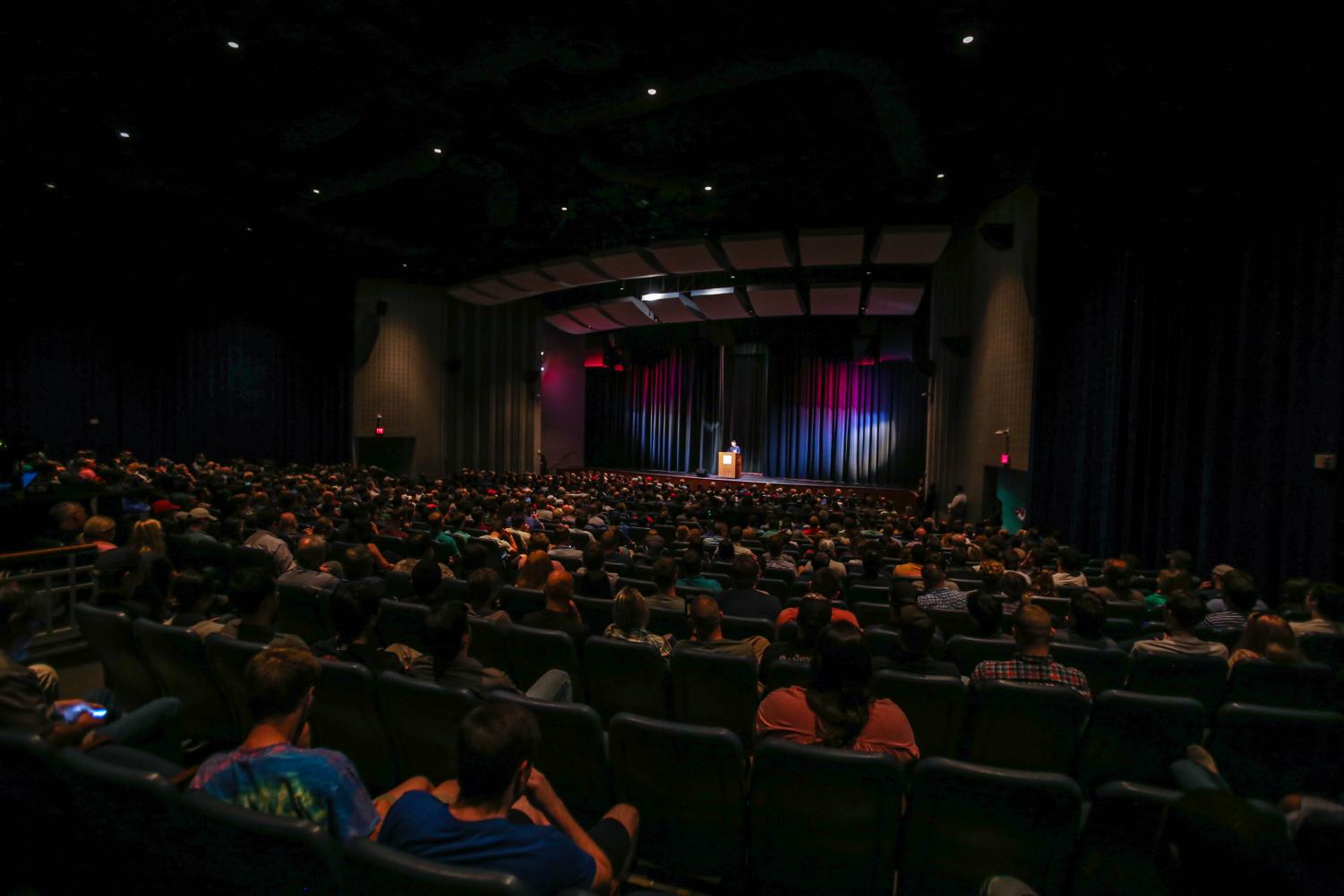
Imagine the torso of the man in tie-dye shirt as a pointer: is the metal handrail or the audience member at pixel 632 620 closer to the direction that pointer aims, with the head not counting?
the audience member

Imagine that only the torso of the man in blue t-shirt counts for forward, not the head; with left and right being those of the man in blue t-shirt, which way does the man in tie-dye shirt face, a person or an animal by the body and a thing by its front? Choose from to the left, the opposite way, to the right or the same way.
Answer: the same way

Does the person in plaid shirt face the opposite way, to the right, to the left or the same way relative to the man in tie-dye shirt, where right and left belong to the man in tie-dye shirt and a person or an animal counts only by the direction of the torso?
the same way

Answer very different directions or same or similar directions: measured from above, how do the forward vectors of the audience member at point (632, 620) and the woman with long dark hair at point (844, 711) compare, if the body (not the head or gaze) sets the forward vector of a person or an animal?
same or similar directions

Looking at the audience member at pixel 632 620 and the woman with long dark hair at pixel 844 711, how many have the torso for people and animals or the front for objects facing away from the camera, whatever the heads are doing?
2

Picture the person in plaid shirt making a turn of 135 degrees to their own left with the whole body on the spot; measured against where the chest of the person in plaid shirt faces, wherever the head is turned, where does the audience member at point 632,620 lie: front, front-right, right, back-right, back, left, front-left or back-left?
front-right

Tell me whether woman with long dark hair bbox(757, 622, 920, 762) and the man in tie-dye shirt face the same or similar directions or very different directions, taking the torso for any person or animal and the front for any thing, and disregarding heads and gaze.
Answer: same or similar directions

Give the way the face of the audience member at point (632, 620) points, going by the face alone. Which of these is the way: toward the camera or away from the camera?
away from the camera

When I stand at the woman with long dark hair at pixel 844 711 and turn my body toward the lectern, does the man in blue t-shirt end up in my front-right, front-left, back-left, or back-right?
back-left

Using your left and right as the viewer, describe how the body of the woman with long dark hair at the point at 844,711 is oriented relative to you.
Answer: facing away from the viewer

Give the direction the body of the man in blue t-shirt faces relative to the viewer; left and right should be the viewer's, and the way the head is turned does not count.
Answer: facing away from the viewer and to the right of the viewer

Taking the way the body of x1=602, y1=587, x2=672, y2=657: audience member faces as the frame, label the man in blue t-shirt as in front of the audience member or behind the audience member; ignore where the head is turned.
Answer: behind

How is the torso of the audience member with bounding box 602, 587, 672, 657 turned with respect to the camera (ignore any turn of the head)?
away from the camera

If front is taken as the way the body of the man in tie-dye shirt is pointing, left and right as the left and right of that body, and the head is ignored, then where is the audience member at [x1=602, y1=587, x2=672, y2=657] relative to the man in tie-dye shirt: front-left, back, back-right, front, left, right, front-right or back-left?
front

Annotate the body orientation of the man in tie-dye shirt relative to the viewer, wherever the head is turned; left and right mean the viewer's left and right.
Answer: facing away from the viewer and to the right of the viewer

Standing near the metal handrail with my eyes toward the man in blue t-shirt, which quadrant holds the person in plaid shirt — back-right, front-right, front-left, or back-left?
front-left

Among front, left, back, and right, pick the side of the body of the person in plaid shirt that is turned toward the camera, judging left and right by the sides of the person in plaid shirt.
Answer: back

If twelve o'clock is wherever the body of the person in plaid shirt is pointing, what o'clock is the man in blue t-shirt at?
The man in blue t-shirt is roughly at 7 o'clock from the person in plaid shirt.
